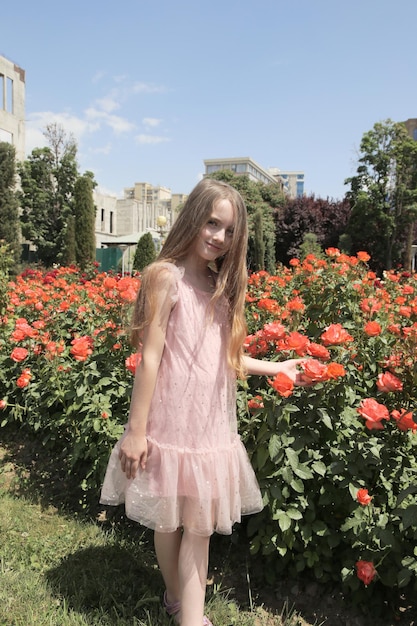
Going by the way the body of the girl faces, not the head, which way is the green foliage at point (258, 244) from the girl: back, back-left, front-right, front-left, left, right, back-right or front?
back-left

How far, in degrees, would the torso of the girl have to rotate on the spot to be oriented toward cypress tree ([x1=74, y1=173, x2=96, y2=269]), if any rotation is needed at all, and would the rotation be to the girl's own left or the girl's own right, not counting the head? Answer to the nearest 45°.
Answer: approximately 135° to the girl's own left

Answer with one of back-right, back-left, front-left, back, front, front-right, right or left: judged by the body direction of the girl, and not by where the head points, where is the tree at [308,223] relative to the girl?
back-left

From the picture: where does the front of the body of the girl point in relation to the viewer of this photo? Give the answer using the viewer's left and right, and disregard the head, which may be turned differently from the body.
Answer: facing the viewer and to the right of the viewer

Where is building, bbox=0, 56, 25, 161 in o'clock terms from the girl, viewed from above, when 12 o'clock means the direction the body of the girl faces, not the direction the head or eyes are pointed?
The building is roughly at 7 o'clock from the girl.

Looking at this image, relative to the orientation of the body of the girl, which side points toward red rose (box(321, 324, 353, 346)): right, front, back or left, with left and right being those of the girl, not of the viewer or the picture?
left
